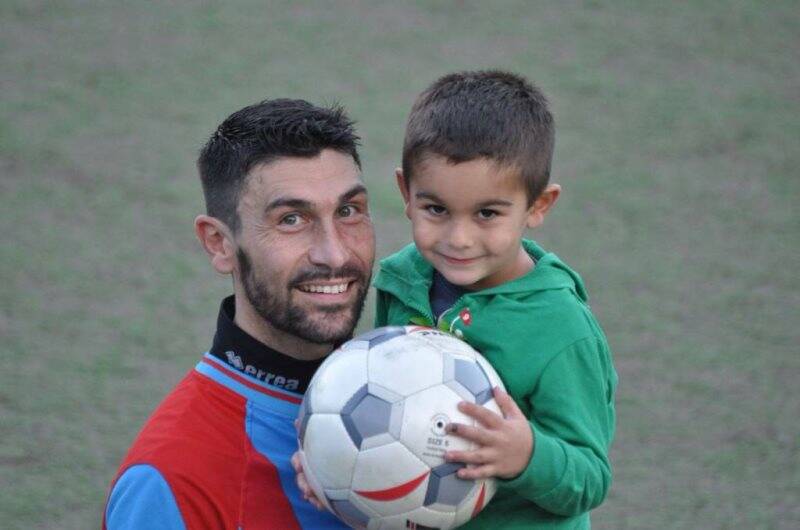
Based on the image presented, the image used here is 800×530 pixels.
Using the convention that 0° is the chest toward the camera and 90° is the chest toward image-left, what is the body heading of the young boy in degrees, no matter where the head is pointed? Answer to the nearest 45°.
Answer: approximately 45°

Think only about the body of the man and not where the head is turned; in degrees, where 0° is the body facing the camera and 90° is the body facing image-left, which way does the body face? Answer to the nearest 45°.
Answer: approximately 315°
